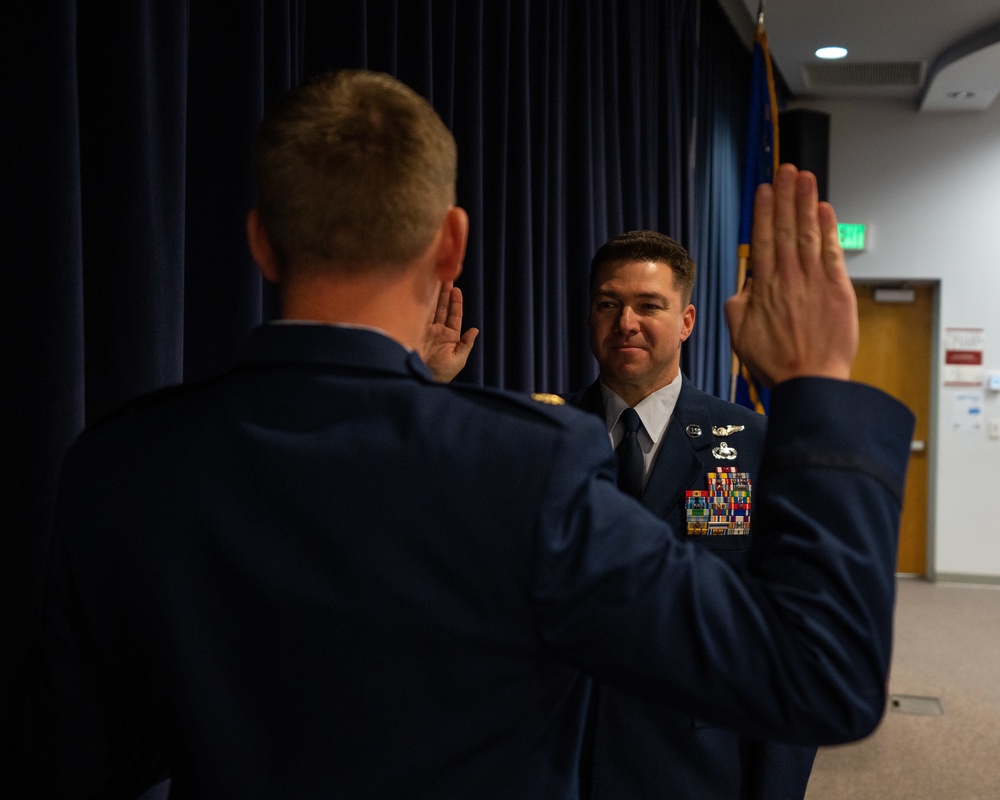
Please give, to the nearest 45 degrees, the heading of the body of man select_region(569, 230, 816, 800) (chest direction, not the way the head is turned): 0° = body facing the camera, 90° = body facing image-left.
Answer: approximately 45°

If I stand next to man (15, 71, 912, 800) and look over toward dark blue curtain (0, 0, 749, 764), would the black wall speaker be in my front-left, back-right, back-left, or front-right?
front-right

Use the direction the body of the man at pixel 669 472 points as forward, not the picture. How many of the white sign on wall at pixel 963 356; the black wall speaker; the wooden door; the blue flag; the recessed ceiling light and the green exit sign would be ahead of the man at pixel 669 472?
0

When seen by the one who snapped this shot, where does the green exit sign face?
facing the viewer

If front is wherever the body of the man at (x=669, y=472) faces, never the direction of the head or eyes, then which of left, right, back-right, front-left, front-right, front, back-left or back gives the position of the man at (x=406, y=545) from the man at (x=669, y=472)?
front-left

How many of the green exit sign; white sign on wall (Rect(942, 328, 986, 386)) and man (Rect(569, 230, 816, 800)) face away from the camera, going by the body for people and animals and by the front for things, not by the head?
0

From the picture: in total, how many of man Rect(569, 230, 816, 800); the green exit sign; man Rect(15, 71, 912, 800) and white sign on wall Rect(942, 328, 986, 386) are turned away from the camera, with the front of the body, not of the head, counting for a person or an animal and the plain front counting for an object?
1

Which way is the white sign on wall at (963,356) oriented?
toward the camera

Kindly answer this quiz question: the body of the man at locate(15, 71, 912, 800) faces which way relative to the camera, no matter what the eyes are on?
away from the camera

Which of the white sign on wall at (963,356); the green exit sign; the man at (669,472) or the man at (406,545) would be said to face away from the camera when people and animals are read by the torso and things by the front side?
the man at (406,545)

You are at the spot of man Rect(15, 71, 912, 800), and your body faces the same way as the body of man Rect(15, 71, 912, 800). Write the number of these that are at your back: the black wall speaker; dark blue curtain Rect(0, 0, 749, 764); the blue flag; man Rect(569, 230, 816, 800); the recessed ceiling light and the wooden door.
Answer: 0

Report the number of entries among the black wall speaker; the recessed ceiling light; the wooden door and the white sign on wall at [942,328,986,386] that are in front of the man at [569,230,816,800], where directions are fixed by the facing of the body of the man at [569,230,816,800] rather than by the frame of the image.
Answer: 0
